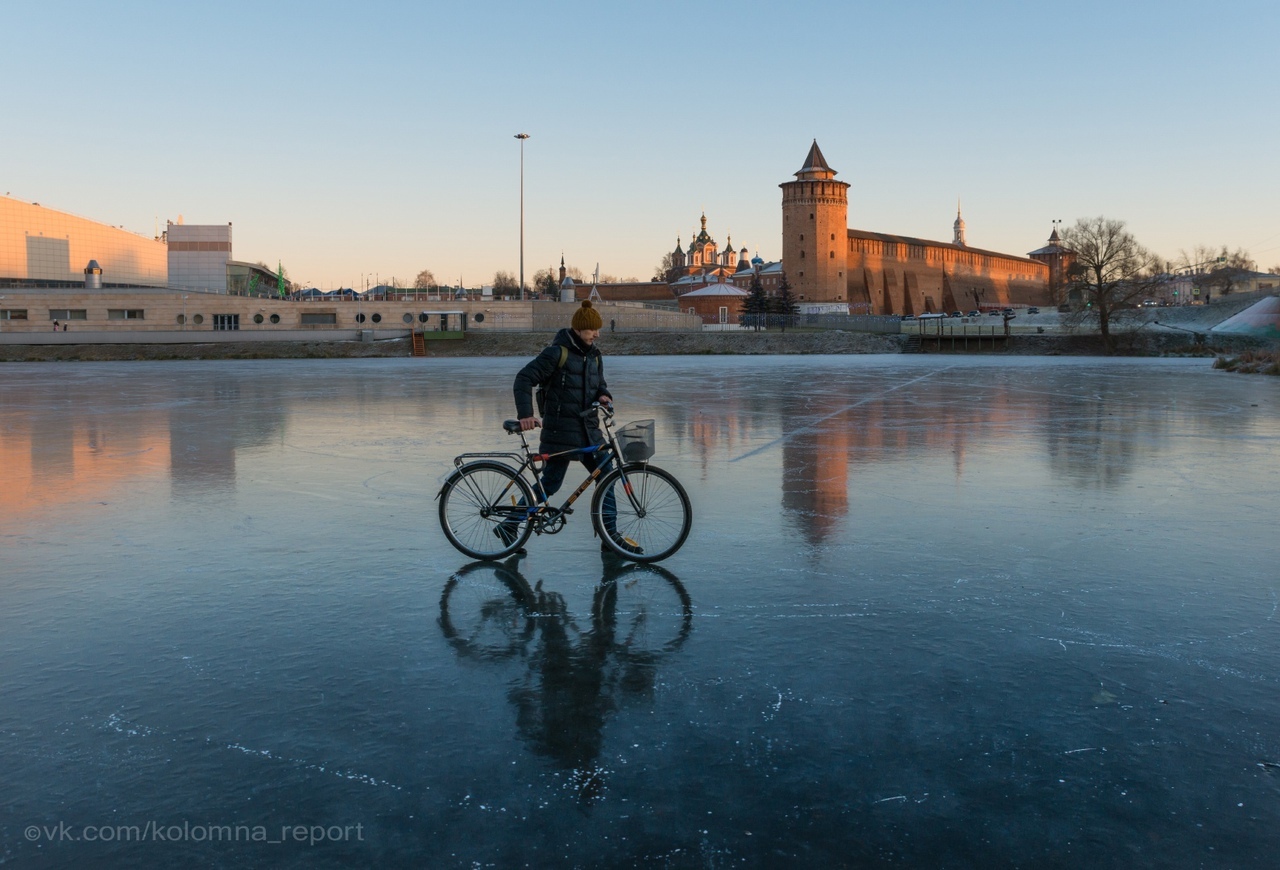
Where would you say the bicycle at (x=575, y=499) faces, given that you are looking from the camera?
facing to the right of the viewer

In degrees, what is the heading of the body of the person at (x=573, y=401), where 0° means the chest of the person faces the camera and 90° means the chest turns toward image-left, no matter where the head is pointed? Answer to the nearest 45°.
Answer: approximately 315°
